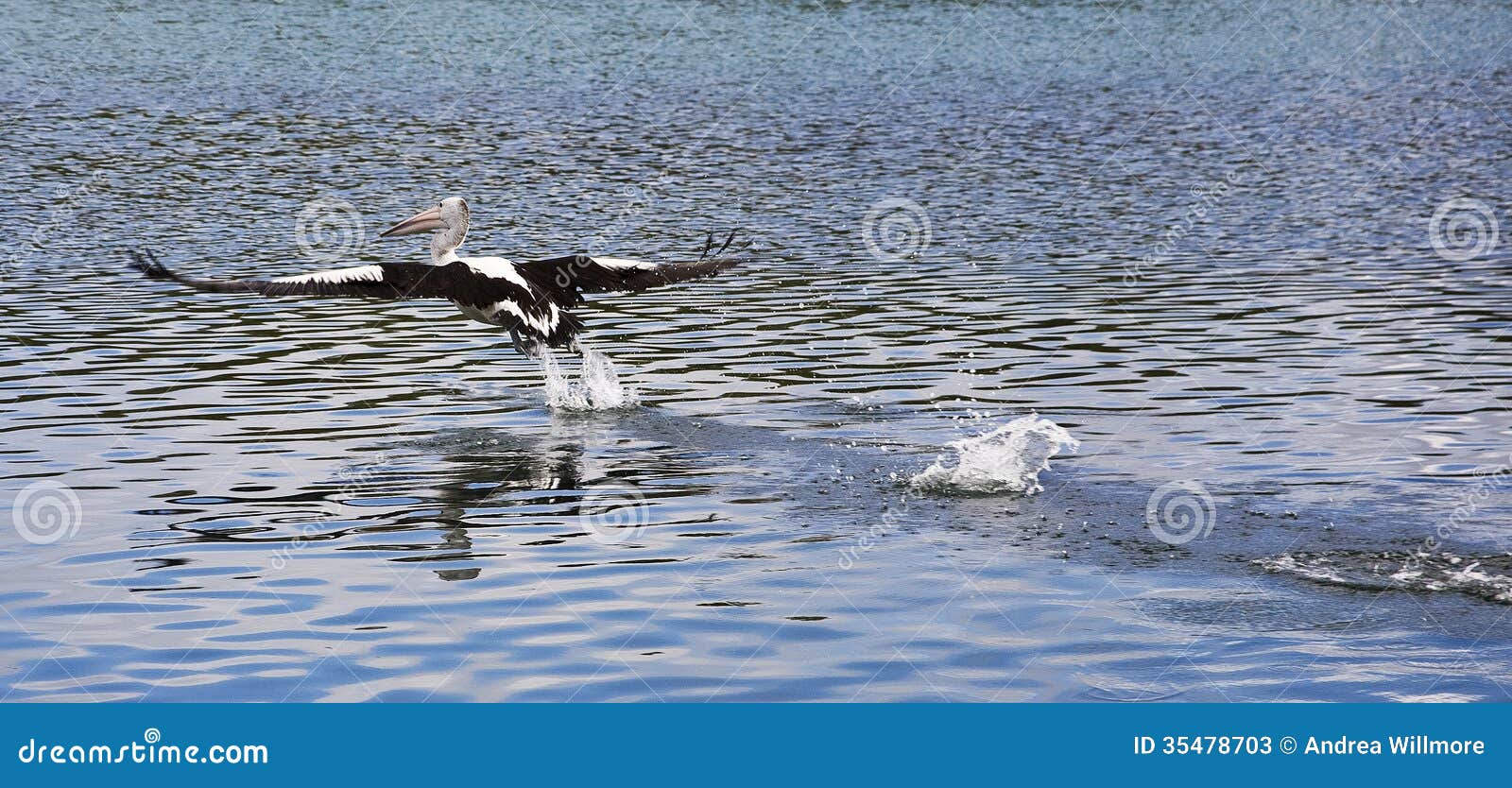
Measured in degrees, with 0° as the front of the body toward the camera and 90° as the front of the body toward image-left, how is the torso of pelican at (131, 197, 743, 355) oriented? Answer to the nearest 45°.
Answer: approximately 135°
